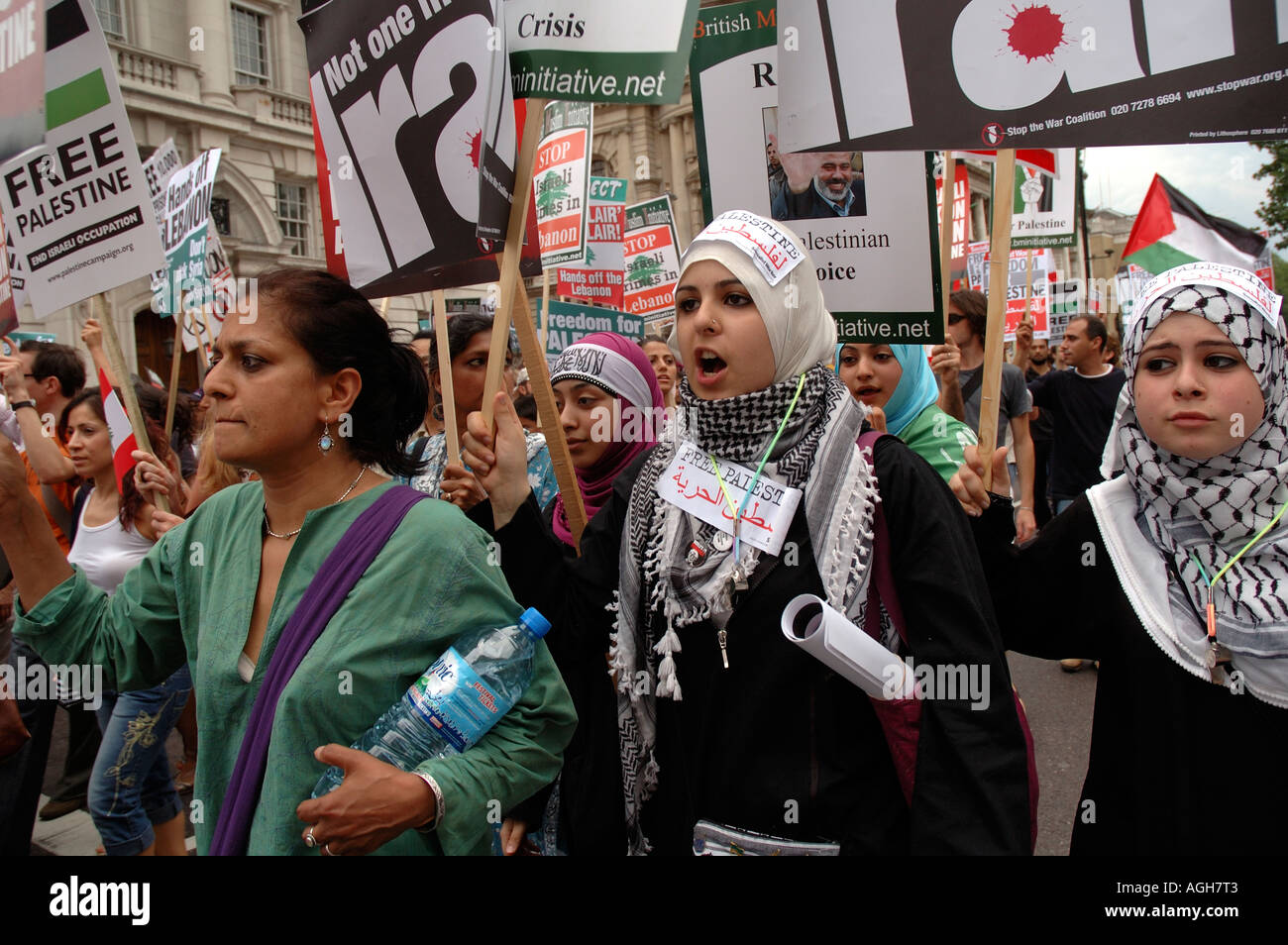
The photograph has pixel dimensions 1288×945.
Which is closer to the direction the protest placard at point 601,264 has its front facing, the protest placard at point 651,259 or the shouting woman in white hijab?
the shouting woman in white hijab

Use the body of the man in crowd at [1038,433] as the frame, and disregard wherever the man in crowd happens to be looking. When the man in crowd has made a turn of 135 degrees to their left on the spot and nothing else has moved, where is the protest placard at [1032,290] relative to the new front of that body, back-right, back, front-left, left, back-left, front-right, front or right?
front-left

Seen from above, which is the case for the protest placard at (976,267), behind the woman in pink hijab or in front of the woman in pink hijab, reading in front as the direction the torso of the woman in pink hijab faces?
behind

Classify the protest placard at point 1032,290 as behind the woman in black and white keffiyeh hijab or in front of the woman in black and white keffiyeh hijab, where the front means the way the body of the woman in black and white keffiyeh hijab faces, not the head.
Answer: behind

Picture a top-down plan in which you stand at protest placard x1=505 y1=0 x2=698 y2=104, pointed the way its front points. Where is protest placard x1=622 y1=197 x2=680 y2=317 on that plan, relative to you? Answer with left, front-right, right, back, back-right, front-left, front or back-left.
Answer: back
